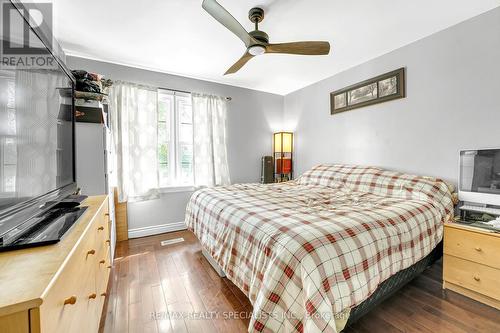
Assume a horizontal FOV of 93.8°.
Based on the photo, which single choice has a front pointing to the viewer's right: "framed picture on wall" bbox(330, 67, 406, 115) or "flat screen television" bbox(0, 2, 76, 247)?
the flat screen television

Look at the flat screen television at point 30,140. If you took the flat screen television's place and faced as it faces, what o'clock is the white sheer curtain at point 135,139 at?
The white sheer curtain is roughly at 10 o'clock from the flat screen television.

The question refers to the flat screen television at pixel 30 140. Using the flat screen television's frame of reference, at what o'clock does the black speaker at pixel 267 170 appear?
The black speaker is roughly at 11 o'clock from the flat screen television.

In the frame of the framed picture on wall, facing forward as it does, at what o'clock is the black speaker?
The black speaker is roughly at 2 o'clock from the framed picture on wall.

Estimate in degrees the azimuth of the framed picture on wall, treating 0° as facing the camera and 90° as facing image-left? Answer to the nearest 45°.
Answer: approximately 45°

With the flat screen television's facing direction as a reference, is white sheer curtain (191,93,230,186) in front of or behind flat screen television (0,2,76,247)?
in front

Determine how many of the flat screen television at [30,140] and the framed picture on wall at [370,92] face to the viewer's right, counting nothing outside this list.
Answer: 1

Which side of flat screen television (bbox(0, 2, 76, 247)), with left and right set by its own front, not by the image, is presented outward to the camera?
right

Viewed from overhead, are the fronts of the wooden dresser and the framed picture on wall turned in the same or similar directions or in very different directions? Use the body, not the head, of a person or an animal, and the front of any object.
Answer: very different directions

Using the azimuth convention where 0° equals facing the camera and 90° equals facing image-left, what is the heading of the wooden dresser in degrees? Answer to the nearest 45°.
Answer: approximately 270°

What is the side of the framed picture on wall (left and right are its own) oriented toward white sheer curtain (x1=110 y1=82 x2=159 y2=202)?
front

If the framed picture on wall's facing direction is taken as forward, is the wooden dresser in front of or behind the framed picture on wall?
in front

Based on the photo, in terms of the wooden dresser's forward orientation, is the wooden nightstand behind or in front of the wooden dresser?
in front
